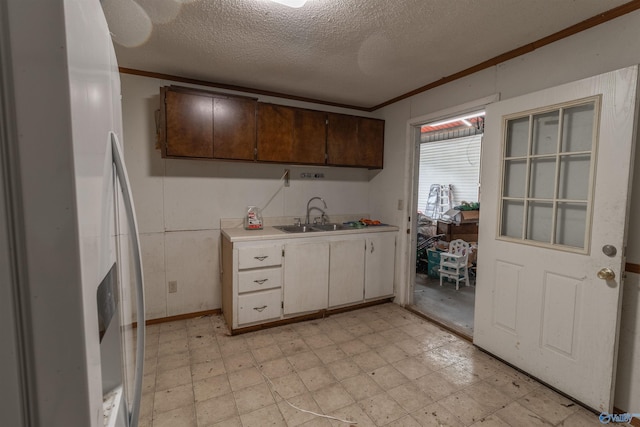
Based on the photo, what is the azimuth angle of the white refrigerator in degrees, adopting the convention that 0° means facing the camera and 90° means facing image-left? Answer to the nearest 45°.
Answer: approximately 270°

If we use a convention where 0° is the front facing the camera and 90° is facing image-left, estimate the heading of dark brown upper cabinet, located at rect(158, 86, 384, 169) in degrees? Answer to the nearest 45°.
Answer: approximately 315°

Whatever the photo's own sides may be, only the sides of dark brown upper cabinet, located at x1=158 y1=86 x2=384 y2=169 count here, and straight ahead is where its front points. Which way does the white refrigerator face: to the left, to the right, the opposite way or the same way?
to the left

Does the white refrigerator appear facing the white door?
yes

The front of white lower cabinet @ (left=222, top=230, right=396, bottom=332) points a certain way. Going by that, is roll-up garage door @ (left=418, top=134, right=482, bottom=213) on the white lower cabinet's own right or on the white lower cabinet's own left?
on the white lower cabinet's own left

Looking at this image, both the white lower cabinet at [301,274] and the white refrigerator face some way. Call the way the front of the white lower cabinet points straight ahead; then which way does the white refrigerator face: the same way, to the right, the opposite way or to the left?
to the left

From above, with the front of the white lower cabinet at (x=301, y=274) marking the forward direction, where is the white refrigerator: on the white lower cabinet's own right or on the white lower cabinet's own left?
on the white lower cabinet's own right

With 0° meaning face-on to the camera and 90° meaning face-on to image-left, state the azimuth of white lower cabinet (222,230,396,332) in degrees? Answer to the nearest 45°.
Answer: approximately 315°

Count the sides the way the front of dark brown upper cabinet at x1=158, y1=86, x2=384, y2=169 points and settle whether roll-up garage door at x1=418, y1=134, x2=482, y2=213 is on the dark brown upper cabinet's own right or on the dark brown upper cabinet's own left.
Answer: on the dark brown upper cabinet's own left

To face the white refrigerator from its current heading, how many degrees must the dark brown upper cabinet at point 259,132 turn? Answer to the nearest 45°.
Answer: approximately 45° to its right
